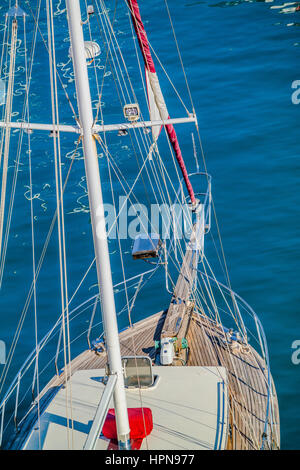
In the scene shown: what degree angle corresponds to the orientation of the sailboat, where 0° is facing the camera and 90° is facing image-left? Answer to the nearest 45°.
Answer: approximately 180°
